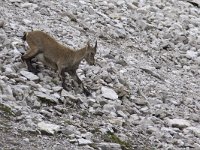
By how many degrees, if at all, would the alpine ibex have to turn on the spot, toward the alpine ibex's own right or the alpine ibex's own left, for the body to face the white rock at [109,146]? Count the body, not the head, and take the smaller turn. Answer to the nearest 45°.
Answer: approximately 45° to the alpine ibex's own right

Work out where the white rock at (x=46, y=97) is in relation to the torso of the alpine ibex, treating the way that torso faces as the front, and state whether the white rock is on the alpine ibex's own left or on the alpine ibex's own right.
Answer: on the alpine ibex's own right

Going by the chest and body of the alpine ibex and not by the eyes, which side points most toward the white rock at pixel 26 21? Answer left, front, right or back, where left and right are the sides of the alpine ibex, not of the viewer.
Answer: left

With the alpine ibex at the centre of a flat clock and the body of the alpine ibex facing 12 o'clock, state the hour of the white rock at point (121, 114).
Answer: The white rock is roughly at 1 o'clock from the alpine ibex.

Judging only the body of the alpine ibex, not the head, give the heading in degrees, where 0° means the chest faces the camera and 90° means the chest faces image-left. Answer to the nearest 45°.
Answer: approximately 270°

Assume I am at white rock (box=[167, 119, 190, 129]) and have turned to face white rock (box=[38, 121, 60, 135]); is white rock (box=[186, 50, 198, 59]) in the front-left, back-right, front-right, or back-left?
back-right

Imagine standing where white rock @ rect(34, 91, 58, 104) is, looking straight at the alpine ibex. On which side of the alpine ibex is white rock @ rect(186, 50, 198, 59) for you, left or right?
right
